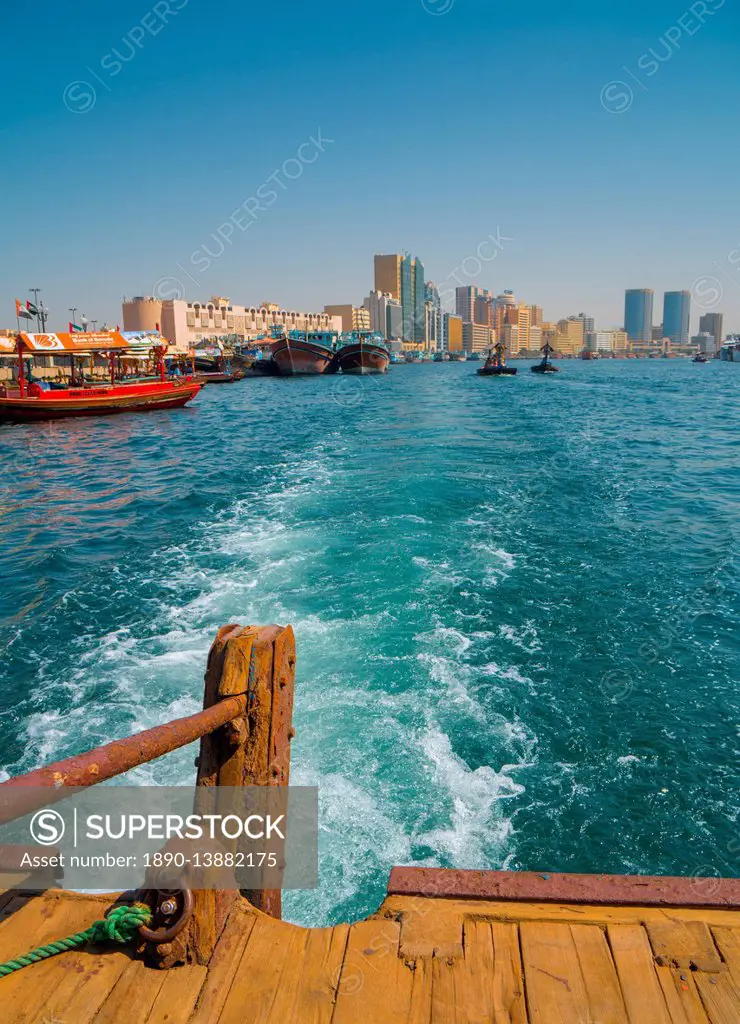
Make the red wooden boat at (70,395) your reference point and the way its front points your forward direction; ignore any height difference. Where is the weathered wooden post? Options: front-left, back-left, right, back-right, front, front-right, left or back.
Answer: right

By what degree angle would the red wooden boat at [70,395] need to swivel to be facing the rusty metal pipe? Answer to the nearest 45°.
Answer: approximately 90° to its right

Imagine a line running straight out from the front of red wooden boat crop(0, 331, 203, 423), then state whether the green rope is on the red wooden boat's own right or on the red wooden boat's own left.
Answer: on the red wooden boat's own right

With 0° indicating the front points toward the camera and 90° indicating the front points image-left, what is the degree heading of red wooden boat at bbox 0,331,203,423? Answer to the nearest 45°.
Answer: approximately 270°
